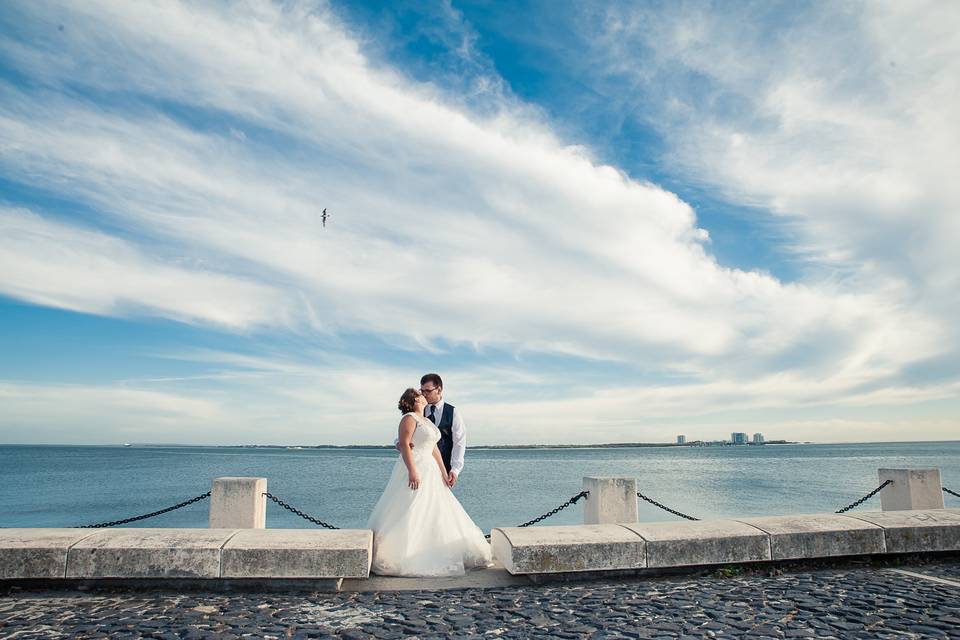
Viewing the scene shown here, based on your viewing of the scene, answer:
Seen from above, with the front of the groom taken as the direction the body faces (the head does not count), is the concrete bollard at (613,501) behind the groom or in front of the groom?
behind

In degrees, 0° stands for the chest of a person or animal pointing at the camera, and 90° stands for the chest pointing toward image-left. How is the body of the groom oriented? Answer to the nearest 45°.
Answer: approximately 45°

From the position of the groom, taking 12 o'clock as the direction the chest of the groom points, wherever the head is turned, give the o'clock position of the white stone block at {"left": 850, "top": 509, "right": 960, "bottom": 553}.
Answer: The white stone block is roughly at 8 o'clock from the groom.

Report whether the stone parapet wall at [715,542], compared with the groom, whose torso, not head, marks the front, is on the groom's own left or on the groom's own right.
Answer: on the groom's own left

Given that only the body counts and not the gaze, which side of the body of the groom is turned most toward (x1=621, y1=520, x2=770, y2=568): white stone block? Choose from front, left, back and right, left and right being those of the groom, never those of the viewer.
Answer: left

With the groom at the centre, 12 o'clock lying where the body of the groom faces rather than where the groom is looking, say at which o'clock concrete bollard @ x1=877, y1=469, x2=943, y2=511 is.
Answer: The concrete bollard is roughly at 7 o'clock from the groom.

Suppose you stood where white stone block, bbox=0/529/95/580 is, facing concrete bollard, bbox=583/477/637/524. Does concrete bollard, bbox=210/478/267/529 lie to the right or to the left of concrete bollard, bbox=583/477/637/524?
left
